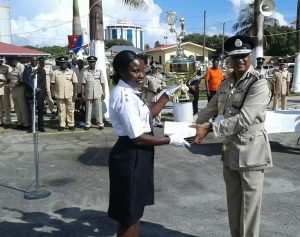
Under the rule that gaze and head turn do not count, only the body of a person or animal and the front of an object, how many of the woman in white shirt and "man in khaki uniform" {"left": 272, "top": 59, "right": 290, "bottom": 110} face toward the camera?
1

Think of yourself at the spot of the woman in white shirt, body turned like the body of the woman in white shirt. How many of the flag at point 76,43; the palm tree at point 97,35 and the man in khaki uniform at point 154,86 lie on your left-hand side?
3

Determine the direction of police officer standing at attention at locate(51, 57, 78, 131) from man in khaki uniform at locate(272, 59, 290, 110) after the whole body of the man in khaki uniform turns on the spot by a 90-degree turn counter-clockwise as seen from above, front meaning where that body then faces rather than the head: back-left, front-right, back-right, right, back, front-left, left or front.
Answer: back-right

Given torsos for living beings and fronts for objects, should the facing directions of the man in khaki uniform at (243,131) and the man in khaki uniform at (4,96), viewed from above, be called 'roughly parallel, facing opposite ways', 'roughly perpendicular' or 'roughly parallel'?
roughly perpendicular

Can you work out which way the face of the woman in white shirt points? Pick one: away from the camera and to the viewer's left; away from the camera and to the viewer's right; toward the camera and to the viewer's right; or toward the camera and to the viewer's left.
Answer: toward the camera and to the viewer's right

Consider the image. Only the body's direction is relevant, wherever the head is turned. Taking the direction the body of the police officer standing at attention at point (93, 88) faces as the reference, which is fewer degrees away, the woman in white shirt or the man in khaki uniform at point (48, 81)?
the woman in white shirt

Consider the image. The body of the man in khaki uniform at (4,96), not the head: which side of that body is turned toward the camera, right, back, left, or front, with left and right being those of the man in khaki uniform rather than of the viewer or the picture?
front

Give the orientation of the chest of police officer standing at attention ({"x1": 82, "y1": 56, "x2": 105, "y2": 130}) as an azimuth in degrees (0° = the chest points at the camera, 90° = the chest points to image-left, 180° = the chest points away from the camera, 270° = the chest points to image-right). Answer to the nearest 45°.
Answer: approximately 0°

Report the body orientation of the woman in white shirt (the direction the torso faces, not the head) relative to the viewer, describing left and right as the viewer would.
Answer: facing to the right of the viewer

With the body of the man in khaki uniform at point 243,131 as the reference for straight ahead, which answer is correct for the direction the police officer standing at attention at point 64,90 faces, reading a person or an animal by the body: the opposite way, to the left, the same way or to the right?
to the left

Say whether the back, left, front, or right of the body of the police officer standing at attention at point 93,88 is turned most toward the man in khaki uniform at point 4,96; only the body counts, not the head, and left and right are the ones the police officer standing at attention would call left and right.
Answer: right

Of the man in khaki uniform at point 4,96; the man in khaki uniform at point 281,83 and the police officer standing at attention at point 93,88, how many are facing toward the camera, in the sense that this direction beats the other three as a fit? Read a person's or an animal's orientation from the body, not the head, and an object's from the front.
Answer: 3

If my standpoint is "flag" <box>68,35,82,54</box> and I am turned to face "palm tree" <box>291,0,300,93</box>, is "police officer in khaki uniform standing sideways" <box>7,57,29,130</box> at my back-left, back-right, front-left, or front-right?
back-right

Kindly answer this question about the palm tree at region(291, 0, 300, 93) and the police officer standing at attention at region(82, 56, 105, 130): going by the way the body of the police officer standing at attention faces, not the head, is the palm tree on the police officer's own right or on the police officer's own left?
on the police officer's own left

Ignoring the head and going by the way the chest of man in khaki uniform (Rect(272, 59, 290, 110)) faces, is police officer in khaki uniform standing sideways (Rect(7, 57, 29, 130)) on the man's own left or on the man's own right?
on the man's own right

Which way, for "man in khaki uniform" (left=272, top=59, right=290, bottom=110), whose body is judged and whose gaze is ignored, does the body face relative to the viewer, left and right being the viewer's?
facing the viewer

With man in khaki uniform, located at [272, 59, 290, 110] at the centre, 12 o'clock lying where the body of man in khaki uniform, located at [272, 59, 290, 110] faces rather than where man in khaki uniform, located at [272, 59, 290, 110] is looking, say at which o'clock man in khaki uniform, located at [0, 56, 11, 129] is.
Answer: man in khaki uniform, located at [0, 56, 11, 129] is roughly at 2 o'clock from man in khaki uniform, located at [272, 59, 290, 110].

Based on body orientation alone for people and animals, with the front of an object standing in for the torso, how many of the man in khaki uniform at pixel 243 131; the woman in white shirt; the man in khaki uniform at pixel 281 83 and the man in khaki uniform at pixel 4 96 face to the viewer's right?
1
